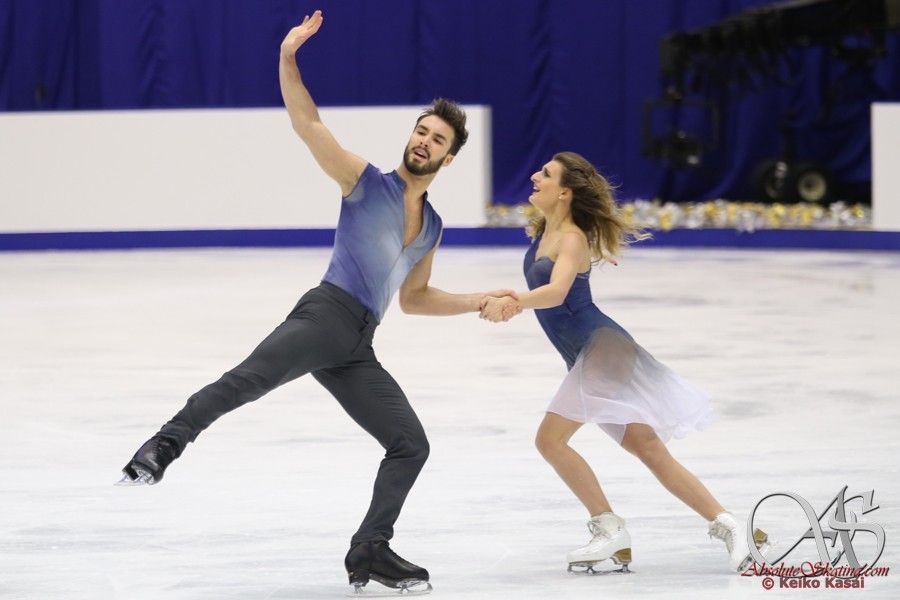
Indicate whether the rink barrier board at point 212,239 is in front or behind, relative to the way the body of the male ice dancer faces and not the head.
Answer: behind

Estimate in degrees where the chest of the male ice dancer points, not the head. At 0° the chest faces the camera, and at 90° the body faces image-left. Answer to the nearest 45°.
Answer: approximately 315°

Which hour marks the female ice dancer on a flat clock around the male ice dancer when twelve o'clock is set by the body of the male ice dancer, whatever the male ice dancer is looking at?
The female ice dancer is roughly at 10 o'clock from the male ice dancer.

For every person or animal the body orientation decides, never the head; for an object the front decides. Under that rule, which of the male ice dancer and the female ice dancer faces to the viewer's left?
the female ice dancer

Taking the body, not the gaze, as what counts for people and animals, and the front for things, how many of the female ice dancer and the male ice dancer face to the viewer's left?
1

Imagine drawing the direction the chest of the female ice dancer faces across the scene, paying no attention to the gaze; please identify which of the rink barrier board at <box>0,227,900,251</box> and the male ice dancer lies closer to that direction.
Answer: the male ice dancer

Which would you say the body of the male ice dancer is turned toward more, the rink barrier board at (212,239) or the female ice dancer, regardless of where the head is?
the female ice dancer

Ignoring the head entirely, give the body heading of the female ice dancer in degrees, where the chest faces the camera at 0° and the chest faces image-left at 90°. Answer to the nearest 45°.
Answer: approximately 90°

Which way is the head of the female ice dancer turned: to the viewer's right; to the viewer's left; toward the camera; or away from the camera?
to the viewer's left

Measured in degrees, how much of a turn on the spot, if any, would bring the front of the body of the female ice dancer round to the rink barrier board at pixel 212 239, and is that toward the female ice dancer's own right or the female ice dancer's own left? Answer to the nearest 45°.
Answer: approximately 90° to the female ice dancer's own right
